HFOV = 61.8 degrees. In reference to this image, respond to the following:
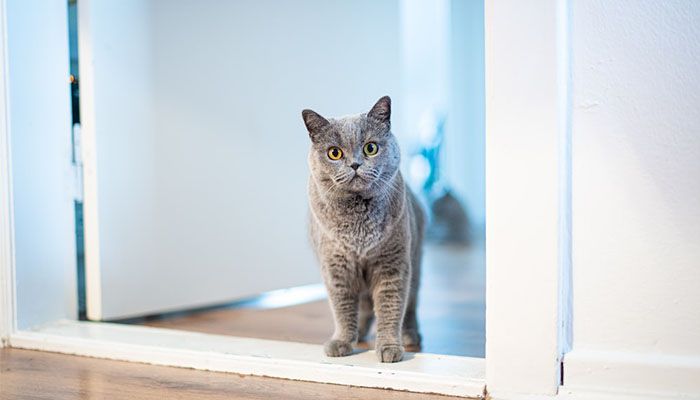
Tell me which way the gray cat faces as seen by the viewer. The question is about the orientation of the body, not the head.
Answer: toward the camera
